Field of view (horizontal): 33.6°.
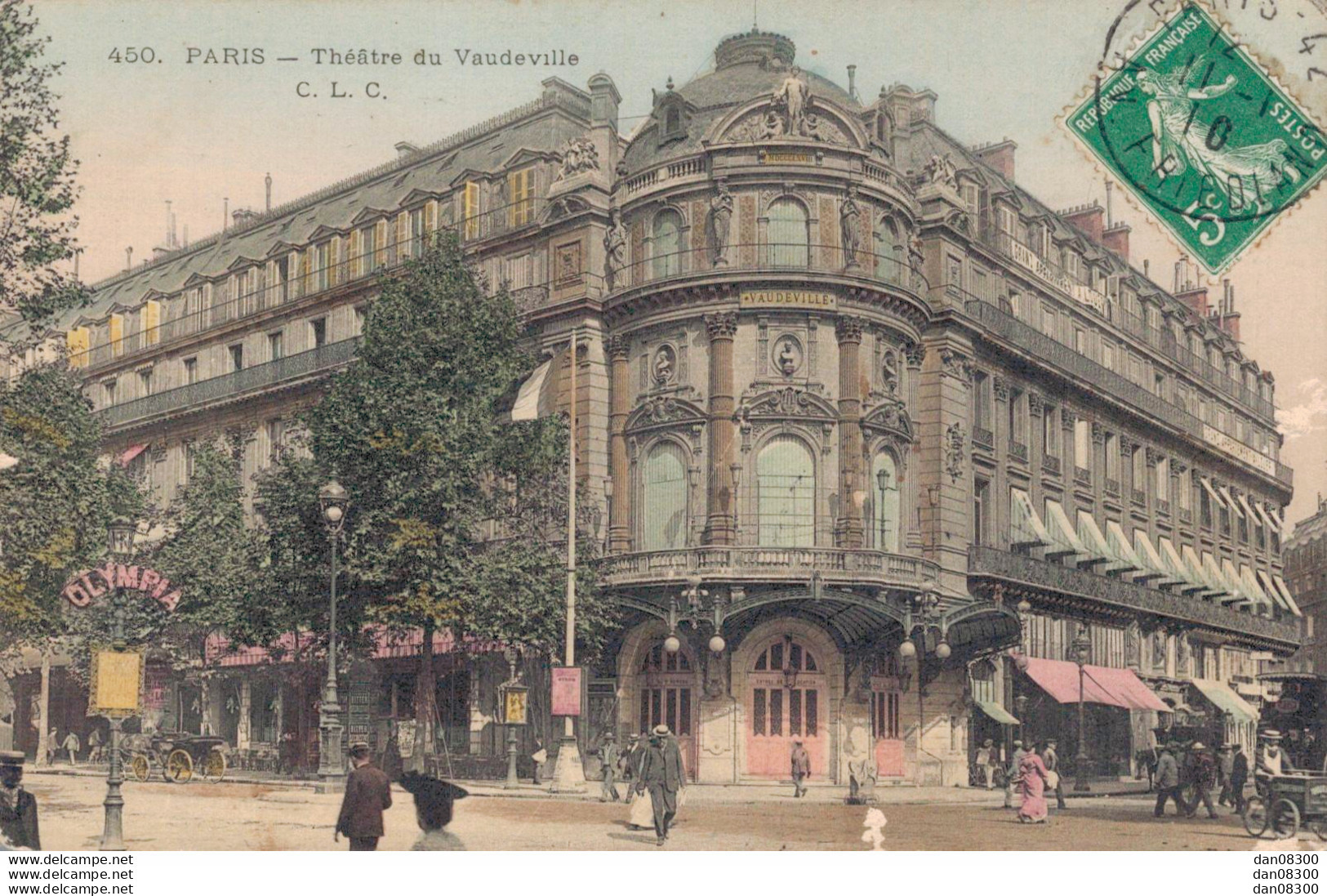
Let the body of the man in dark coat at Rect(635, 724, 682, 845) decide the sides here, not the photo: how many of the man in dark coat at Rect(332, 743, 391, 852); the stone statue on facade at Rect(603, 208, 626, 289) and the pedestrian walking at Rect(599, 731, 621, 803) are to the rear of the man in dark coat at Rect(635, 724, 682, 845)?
2

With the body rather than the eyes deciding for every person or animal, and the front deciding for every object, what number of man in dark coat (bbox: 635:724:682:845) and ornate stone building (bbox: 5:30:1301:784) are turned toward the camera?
2

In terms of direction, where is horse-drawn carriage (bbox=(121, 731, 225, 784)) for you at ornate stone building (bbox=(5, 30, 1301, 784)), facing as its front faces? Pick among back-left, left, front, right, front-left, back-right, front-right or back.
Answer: right

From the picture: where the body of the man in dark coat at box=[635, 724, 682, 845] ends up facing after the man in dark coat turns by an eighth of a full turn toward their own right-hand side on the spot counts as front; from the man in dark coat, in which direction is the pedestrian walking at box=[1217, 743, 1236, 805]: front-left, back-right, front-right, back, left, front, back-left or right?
back

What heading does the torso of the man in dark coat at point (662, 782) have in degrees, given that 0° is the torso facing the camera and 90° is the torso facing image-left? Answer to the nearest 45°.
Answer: approximately 0°

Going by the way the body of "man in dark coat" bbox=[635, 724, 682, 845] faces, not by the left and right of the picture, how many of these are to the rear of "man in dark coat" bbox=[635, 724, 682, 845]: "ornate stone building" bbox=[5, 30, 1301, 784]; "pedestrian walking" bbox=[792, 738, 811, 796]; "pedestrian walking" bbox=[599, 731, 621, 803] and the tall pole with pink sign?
4

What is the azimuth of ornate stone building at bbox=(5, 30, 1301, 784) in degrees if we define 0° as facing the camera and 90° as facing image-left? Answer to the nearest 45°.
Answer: approximately 0°

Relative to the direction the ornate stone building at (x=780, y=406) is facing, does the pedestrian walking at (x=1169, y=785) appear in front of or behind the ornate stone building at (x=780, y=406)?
in front

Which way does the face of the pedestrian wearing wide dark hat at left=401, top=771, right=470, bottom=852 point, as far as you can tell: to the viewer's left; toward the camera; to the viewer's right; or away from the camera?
away from the camera
